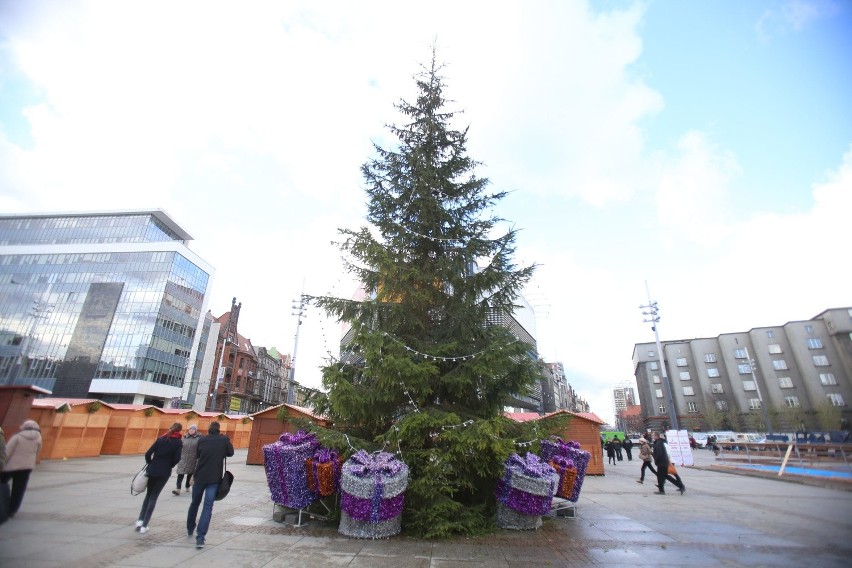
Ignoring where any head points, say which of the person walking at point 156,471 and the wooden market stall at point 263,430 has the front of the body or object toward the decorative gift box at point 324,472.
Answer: the wooden market stall

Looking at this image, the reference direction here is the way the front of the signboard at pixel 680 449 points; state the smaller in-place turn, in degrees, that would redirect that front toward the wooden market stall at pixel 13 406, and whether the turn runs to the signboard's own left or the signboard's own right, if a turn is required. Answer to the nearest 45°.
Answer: approximately 45° to the signboard's own right

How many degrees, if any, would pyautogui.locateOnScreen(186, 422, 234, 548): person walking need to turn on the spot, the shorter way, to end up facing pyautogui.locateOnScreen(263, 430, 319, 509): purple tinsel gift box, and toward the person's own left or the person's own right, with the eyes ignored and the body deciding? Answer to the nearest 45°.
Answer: approximately 45° to the person's own right

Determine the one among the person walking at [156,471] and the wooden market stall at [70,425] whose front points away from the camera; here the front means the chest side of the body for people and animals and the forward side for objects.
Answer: the person walking

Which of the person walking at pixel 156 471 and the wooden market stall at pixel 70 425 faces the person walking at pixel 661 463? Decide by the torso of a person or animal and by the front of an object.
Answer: the wooden market stall

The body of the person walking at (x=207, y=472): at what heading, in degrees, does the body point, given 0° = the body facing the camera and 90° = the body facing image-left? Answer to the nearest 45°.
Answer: approximately 180°

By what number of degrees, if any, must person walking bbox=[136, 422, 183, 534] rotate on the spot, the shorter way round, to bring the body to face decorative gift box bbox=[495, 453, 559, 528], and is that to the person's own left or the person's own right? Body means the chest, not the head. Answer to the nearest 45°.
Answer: approximately 135° to the person's own right

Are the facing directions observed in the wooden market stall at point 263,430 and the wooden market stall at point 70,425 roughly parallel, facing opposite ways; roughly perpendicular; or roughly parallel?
roughly perpendicular

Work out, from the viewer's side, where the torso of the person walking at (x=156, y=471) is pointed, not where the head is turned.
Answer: away from the camera
